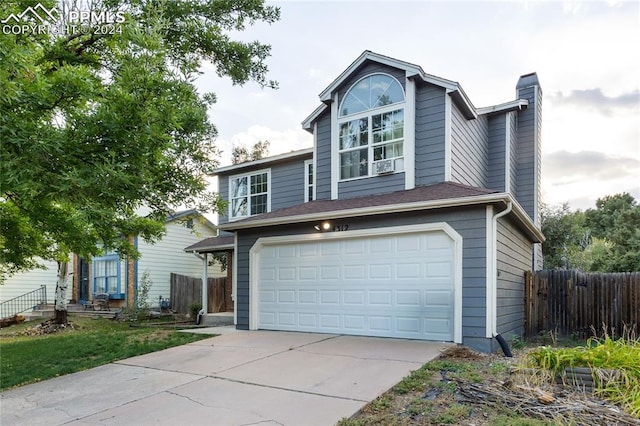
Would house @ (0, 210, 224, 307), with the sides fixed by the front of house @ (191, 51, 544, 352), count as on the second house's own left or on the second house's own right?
on the second house's own right

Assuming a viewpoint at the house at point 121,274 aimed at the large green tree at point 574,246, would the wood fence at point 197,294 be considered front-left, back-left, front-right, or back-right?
front-right

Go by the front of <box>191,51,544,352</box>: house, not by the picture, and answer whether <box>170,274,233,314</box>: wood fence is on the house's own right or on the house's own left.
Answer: on the house's own right

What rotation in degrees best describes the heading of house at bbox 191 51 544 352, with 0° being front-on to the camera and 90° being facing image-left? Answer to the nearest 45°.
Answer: approximately 45°

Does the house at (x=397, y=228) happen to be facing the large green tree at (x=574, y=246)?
no

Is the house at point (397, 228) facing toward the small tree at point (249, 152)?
no

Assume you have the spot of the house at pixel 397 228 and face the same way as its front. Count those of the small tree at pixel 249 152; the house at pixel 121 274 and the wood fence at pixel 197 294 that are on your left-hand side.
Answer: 0
